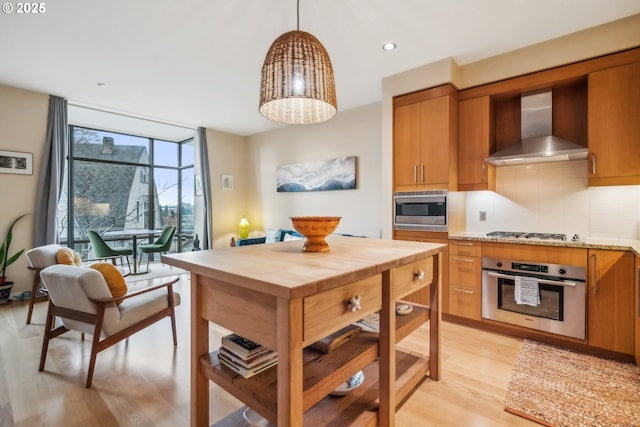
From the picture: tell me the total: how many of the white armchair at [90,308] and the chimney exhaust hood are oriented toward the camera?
1

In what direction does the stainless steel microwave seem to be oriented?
toward the camera

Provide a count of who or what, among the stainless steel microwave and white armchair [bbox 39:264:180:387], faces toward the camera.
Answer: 1

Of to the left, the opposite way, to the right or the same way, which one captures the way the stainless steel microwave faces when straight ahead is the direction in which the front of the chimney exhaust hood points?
the same way

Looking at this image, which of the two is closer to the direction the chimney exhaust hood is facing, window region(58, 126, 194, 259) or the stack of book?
the stack of book

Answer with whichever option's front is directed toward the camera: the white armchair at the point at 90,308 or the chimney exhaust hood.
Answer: the chimney exhaust hood

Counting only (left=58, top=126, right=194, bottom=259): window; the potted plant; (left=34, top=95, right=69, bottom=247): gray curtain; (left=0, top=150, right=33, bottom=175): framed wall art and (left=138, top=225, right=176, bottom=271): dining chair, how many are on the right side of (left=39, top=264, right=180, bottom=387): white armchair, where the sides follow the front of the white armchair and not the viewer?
0

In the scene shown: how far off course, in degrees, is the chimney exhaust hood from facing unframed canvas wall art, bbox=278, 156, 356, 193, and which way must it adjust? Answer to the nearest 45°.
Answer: approximately 90° to its right

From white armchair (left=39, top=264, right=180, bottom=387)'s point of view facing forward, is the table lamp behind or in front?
in front

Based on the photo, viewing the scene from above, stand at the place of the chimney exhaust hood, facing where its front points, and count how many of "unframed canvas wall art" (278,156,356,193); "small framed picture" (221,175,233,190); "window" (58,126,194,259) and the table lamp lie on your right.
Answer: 4

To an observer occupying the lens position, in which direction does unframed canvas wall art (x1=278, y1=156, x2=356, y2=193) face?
facing the viewer and to the left of the viewer

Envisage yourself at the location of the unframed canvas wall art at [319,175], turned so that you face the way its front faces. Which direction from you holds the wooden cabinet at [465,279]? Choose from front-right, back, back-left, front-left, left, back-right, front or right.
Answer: left

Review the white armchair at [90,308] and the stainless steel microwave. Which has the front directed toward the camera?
the stainless steel microwave

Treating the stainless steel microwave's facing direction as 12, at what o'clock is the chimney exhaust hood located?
The chimney exhaust hood is roughly at 9 o'clock from the stainless steel microwave.

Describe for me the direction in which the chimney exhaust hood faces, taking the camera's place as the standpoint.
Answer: facing the viewer
